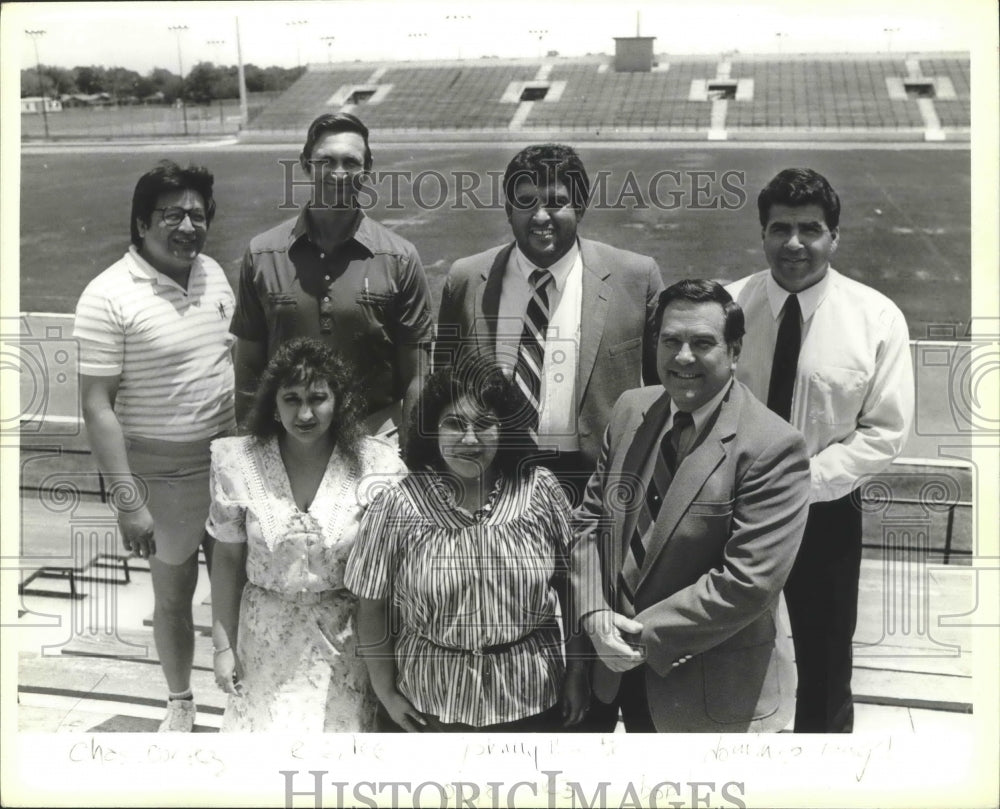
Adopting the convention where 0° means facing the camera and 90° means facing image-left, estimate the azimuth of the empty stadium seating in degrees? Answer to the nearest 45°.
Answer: approximately 0°

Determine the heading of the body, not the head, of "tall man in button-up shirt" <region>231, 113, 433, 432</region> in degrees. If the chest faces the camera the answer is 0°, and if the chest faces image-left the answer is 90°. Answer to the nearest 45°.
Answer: approximately 0°

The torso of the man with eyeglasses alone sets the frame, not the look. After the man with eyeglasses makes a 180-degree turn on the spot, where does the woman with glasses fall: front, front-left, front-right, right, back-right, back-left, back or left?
back
